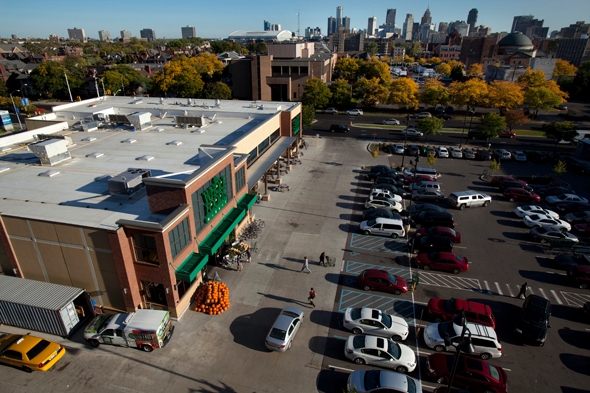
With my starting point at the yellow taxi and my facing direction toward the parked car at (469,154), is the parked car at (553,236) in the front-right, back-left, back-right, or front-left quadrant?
front-right

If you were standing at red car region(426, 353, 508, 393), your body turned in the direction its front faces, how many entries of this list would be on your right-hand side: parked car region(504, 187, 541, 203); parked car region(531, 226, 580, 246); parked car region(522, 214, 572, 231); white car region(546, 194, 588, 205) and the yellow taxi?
4

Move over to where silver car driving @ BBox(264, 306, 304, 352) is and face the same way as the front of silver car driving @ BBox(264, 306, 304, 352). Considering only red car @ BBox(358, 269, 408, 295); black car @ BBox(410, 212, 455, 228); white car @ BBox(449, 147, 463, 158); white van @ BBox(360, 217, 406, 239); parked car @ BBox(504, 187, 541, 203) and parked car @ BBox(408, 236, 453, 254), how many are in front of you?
6

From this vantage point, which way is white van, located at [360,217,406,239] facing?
to the viewer's left

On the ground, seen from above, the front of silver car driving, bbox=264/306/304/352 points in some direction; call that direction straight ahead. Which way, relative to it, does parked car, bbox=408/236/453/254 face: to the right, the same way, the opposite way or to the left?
to the left

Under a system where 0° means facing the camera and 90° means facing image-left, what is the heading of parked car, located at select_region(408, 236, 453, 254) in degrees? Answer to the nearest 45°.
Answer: approximately 90°

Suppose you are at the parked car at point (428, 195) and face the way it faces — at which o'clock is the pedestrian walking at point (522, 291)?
The pedestrian walking is roughly at 8 o'clock from the parked car.

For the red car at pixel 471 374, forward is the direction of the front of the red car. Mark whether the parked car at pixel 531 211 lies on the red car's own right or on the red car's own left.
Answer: on the red car's own right

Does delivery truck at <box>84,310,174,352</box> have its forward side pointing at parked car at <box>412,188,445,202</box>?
no
